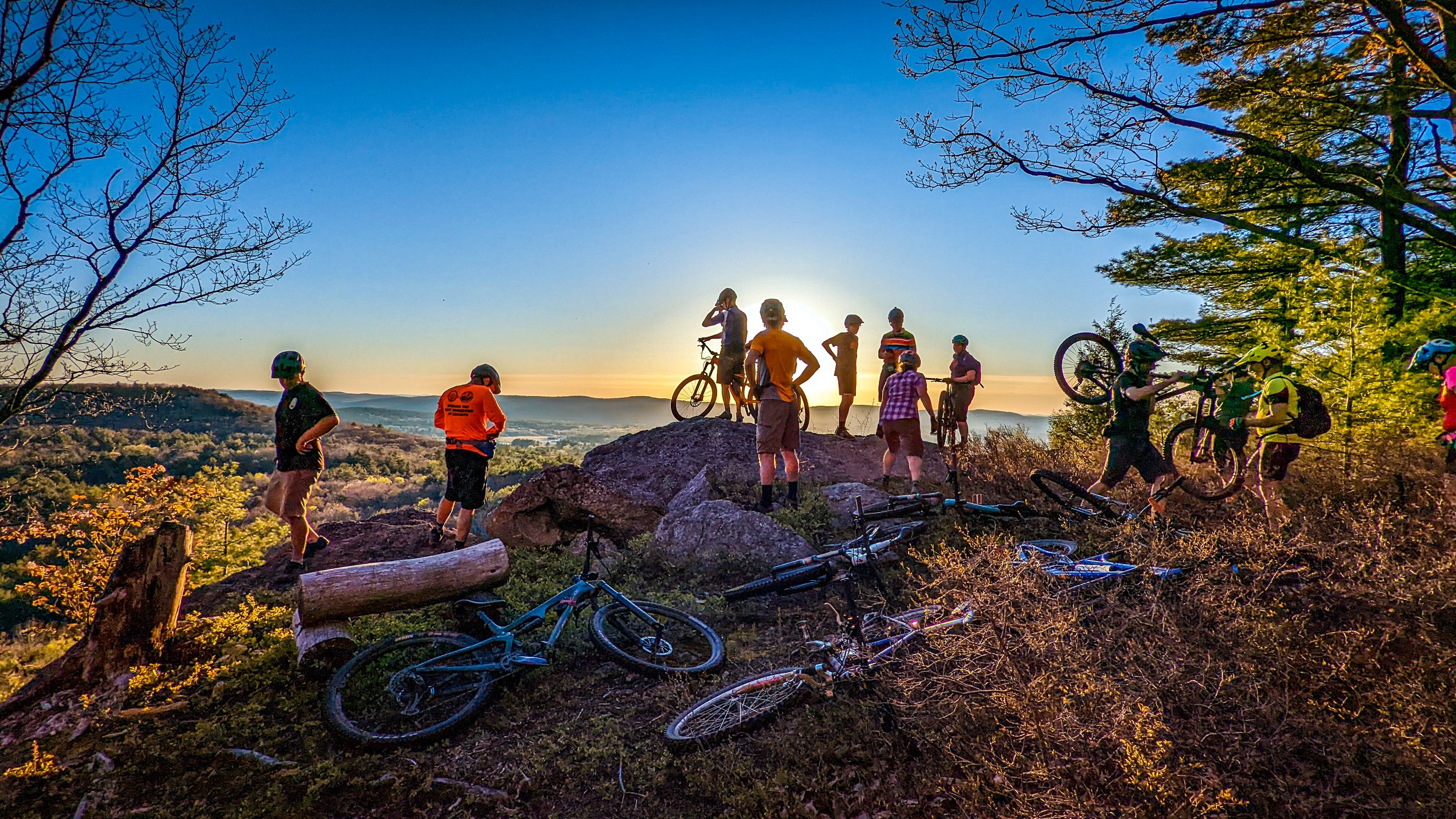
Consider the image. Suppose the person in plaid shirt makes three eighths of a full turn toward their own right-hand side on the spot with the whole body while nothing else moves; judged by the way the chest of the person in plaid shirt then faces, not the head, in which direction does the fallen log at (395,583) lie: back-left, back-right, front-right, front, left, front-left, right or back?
right

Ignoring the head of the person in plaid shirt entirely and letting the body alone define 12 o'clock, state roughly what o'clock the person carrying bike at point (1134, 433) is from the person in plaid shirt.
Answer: The person carrying bike is roughly at 4 o'clock from the person in plaid shirt.

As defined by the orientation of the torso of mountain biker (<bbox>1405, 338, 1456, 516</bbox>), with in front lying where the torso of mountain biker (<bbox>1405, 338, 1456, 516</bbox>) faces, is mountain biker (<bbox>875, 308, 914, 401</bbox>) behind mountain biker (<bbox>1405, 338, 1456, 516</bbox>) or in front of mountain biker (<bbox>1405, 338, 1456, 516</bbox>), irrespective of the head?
in front

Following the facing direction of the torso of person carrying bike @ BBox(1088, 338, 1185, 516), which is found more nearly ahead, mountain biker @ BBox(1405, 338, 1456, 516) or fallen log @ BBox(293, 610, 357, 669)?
the mountain biker

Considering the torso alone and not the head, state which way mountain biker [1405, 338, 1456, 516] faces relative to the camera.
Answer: to the viewer's left

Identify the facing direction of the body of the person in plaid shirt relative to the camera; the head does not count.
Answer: away from the camera

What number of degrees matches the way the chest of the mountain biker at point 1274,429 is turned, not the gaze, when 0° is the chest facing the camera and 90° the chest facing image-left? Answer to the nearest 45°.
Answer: approximately 90°

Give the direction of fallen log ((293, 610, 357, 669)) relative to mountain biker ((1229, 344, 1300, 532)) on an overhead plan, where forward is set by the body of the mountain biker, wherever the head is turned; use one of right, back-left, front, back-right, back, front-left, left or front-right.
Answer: front-left

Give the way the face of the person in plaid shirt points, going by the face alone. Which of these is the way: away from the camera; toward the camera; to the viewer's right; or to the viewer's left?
away from the camera

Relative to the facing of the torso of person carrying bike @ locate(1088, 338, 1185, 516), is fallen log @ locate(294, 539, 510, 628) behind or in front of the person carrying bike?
behind
